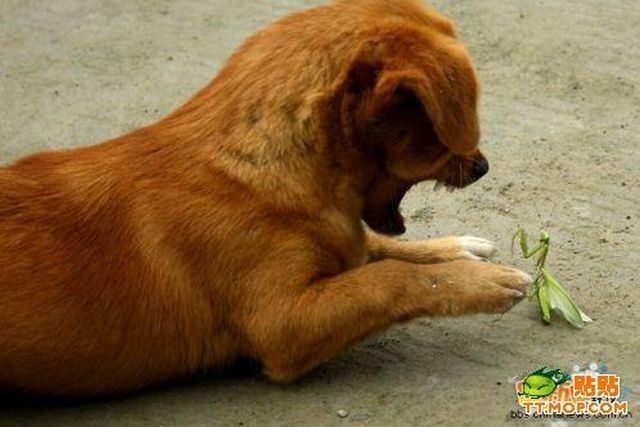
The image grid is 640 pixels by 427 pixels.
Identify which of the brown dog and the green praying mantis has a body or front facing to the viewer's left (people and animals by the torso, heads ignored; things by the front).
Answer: the green praying mantis

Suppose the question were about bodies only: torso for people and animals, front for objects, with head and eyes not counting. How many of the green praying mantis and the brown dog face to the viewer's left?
1

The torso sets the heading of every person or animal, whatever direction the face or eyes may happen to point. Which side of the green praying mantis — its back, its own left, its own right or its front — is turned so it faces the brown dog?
front

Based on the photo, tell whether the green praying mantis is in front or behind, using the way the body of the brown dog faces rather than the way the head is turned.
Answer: in front

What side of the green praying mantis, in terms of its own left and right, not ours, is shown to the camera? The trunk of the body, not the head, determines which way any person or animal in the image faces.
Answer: left

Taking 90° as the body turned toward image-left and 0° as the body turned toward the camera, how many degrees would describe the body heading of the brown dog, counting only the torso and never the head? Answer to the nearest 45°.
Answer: approximately 270°

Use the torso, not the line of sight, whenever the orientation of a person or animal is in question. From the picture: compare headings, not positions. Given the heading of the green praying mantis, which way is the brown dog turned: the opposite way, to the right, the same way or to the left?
the opposite way
